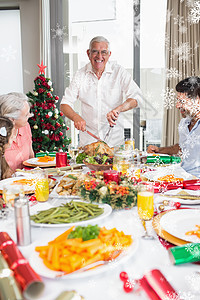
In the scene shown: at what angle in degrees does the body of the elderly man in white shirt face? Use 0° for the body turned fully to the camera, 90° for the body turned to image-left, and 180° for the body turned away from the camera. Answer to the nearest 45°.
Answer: approximately 0°

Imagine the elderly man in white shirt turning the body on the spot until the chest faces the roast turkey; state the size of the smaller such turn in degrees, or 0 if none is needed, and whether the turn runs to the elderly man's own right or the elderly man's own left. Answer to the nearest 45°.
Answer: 0° — they already face it

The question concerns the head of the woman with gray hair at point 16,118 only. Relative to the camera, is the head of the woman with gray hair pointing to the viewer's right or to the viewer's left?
to the viewer's right
